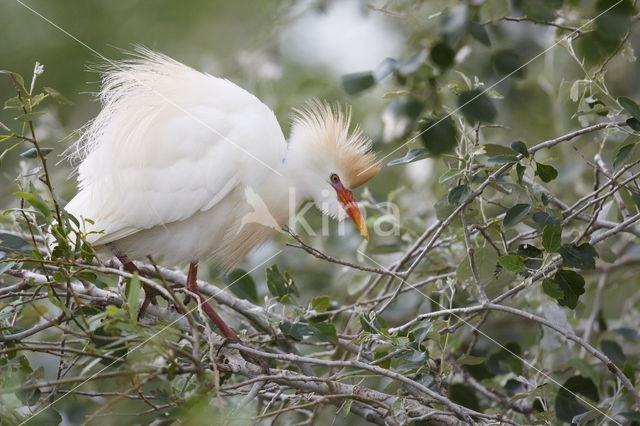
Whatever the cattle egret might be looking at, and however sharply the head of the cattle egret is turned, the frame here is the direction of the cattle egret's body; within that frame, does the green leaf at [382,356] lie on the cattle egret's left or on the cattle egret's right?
on the cattle egret's right

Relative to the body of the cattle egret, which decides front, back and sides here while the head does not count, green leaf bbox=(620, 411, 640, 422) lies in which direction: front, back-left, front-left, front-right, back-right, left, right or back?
front-right

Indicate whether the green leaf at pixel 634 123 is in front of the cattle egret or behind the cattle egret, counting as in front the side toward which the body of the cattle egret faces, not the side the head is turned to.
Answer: in front

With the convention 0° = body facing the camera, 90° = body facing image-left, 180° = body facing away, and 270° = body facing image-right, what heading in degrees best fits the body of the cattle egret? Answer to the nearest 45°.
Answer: approximately 270°
